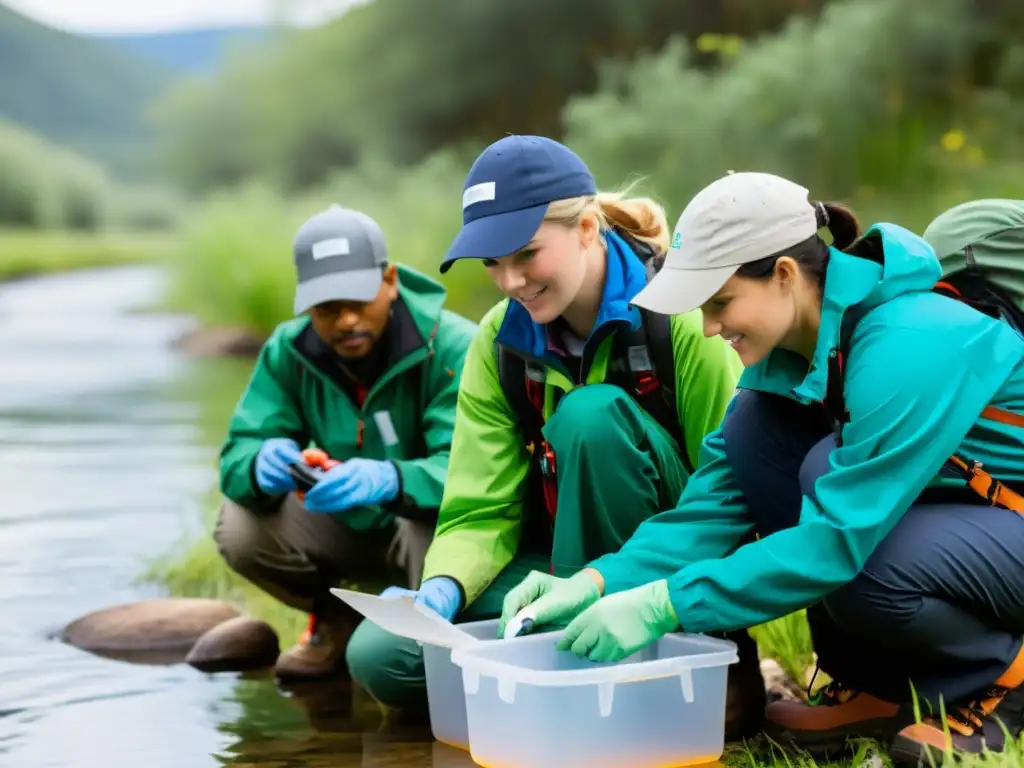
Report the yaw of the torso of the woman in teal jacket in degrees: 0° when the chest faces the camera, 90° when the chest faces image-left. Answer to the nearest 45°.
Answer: approximately 90°

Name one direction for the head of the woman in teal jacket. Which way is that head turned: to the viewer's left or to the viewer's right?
to the viewer's left

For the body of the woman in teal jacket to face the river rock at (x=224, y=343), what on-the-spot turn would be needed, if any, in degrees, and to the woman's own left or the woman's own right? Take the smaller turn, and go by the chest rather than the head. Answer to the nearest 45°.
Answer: approximately 45° to the woman's own right

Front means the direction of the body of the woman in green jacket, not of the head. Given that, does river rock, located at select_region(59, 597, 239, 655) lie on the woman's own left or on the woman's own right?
on the woman's own right

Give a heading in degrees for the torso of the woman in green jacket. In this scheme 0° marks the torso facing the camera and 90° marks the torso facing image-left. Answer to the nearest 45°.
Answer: approximately 45°

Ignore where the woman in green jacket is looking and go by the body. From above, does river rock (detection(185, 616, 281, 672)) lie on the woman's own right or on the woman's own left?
on the woman's own right

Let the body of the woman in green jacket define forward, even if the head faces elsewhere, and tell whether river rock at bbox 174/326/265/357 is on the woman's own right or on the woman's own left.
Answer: on the woman's own right

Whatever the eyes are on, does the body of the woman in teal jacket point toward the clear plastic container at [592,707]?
yes
